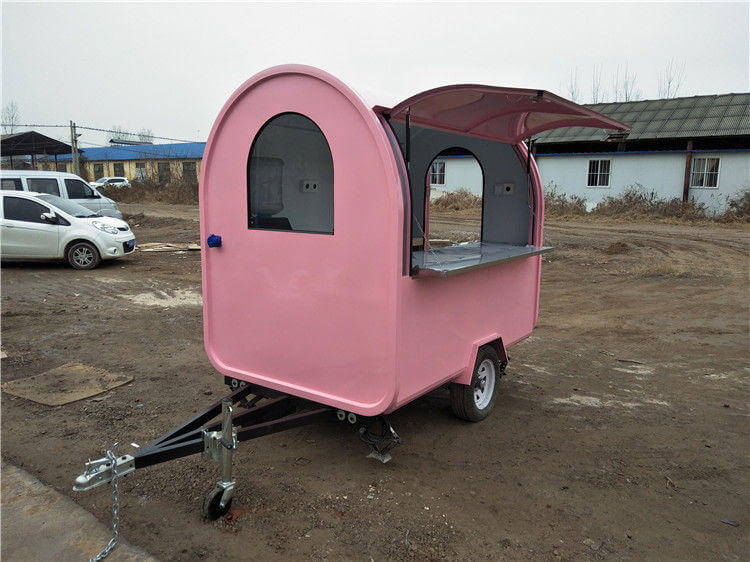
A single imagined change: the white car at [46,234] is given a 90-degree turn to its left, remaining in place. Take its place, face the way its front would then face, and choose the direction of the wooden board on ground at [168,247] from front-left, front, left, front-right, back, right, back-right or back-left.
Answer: front-right

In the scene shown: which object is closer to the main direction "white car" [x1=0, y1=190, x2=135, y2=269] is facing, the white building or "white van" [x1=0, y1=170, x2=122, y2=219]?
the white building

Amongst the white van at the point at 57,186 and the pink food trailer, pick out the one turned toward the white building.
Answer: the white van

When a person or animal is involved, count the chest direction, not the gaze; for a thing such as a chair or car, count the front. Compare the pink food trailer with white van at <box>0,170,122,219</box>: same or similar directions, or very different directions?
very different directions

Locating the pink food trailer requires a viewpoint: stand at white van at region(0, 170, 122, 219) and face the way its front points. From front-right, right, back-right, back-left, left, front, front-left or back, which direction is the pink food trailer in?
right

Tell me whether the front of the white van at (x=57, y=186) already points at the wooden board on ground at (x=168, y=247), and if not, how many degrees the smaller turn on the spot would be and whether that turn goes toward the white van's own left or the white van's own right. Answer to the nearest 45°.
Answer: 0° — it already faces it

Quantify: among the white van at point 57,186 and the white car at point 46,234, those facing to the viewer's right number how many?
2

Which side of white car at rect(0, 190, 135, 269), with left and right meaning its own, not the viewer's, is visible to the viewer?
right

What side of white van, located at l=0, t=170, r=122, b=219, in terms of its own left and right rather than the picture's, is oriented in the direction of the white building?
front

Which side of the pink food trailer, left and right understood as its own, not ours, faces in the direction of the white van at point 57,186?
right

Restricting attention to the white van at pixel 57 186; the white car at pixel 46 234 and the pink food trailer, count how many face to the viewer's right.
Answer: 2

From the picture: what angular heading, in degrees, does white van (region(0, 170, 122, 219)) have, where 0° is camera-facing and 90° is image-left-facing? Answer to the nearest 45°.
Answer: approximately 270°

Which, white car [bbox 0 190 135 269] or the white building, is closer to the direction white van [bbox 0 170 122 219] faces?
the white building

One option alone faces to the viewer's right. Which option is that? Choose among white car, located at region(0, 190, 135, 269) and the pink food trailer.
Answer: the white car

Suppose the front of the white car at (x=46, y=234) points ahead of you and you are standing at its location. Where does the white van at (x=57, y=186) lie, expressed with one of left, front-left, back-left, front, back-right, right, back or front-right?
left

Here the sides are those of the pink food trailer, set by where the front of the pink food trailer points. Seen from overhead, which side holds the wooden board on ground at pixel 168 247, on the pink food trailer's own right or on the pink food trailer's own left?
on the pink food trailer's own right
